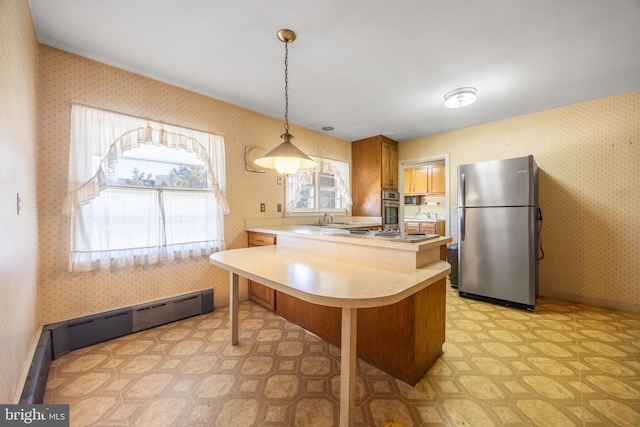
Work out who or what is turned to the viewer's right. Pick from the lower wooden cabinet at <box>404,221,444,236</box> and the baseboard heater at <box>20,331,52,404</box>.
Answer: the baseboard heater

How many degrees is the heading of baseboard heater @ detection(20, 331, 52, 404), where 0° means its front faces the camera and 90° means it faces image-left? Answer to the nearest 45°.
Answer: approximately 270°

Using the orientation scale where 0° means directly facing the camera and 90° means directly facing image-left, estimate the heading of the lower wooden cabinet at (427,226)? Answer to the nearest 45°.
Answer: approximately 45°

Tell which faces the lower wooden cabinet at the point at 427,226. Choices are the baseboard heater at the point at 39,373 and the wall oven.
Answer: the baseboard heater

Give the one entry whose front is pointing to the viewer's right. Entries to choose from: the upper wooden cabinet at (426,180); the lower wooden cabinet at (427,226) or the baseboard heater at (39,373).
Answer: the baseboard heater

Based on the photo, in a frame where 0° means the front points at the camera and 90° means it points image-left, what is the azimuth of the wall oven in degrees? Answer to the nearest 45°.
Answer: approximately 315°

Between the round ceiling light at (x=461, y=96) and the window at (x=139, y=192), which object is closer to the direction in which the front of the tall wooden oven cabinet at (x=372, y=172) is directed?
the round ceiling light

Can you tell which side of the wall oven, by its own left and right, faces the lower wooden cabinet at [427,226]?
left

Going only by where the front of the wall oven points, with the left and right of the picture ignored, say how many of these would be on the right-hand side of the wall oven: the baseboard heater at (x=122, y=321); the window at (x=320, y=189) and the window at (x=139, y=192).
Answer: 3

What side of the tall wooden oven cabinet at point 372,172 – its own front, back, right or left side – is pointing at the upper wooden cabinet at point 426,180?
left

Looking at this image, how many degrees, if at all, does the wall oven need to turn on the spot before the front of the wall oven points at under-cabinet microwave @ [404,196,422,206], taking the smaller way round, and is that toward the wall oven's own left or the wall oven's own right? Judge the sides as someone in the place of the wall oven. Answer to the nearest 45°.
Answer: approximately 135° to the wall oven's own left

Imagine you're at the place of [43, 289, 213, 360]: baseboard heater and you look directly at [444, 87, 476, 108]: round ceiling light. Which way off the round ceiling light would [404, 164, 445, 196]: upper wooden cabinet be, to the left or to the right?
left
